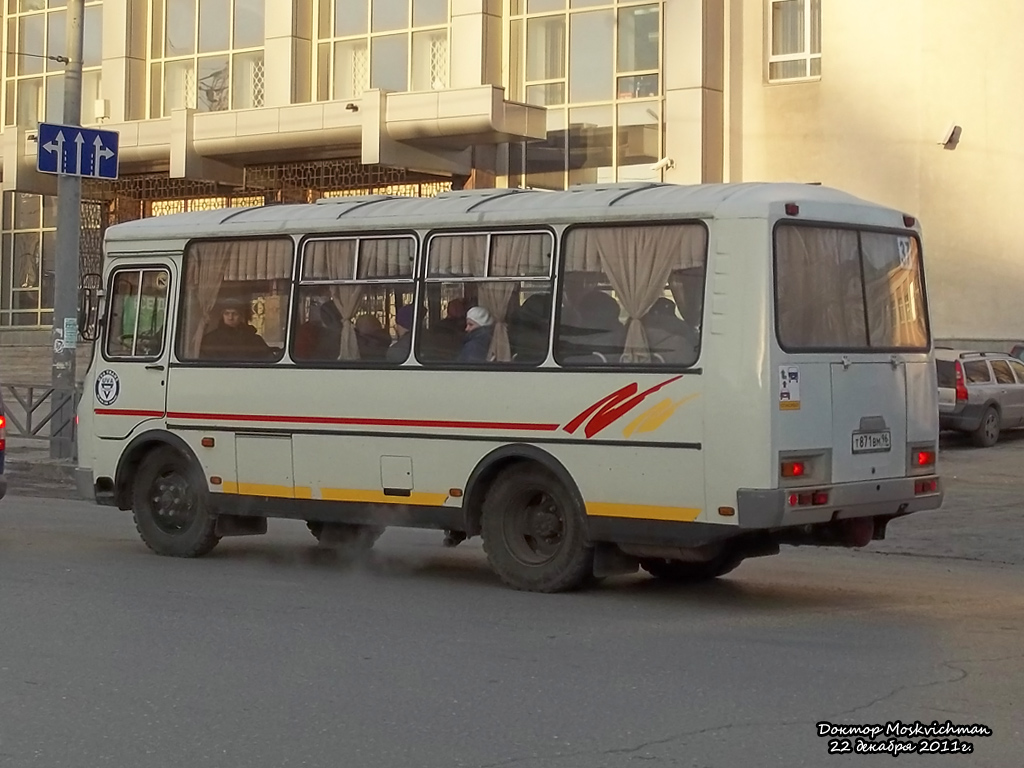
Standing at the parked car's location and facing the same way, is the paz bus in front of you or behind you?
behind

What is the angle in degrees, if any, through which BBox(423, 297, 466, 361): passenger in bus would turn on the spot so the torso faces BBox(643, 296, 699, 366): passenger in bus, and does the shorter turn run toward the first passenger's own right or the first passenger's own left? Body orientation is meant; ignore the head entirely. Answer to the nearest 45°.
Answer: approximately 180°

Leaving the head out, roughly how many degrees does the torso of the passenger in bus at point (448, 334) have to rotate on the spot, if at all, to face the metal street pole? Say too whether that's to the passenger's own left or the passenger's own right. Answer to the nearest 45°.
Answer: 0° — they already face it

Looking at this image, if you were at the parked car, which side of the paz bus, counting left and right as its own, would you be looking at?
right

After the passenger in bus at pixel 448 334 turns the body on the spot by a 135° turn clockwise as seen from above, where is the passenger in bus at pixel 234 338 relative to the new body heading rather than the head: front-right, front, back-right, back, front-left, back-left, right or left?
back-left

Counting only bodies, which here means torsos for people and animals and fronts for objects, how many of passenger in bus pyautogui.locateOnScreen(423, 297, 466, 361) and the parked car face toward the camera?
0

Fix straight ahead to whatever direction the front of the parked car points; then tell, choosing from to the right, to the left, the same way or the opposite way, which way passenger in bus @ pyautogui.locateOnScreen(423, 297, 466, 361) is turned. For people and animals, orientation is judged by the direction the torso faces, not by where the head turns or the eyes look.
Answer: to the left

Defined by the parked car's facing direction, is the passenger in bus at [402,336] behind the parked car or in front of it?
behind

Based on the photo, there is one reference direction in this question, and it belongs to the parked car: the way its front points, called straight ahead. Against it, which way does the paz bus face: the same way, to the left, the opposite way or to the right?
to the left

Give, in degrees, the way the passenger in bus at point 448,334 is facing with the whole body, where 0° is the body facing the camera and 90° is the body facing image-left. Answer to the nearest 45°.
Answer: approximately 135°

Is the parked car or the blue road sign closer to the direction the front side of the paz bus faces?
the blue road sign

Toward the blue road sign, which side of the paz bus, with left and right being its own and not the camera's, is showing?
front

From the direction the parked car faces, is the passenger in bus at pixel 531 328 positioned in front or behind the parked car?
behind

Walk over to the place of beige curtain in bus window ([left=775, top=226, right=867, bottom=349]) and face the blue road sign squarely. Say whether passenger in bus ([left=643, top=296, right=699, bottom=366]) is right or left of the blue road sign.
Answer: left

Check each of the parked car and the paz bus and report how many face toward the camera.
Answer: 0
